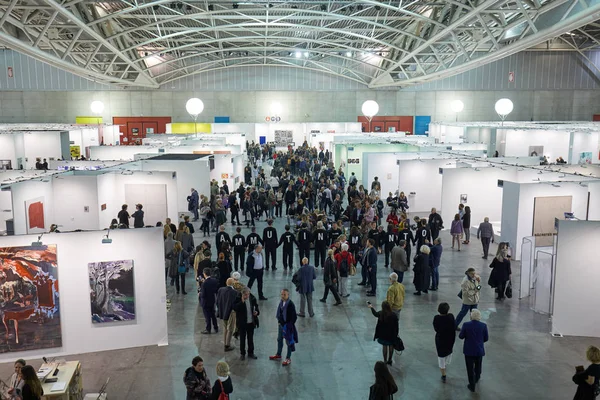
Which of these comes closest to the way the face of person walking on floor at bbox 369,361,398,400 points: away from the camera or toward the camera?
away from the camera

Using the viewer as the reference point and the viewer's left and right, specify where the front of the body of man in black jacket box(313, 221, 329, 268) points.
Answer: facing away from the viewer

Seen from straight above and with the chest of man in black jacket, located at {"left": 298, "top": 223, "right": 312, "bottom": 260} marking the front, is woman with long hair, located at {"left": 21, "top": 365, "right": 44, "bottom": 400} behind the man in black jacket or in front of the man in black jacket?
behind

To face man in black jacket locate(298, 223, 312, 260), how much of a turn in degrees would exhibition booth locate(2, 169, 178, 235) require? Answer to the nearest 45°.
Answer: approximately 45° to its left

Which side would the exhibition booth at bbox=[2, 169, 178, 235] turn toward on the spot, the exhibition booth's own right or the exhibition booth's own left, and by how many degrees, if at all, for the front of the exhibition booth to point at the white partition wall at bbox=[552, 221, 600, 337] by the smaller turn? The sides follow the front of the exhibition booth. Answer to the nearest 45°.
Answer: approximately 45° to the exhibition booth's own left
